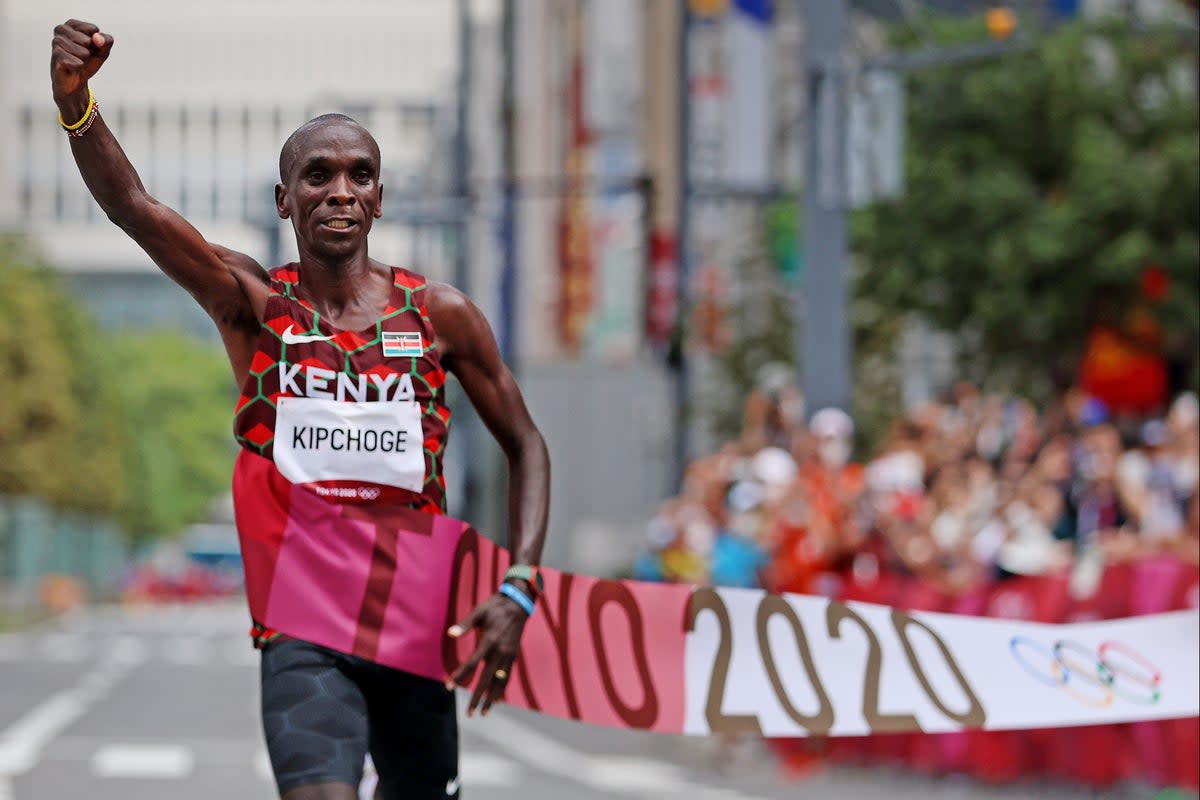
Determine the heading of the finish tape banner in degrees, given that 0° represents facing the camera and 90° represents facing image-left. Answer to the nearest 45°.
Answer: approximately 0°

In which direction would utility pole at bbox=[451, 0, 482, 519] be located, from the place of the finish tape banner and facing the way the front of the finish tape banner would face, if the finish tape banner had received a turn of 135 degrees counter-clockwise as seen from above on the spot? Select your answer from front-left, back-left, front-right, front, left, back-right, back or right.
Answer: front-left

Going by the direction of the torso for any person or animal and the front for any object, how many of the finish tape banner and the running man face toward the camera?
2

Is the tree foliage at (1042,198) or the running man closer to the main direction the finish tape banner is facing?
the running man

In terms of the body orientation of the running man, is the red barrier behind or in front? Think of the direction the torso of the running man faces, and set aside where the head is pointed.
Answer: behind

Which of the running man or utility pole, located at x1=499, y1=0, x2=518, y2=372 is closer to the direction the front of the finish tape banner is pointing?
the running man

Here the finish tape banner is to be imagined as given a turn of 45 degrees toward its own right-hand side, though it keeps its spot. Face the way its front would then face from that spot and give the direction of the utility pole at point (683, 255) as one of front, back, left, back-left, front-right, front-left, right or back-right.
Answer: back-right

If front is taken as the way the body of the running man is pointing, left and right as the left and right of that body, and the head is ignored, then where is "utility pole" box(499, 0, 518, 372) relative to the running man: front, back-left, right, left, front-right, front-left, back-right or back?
back

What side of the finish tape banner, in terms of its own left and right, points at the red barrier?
back

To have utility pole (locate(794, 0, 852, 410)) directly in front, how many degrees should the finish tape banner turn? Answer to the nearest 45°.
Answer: approximately 180°
